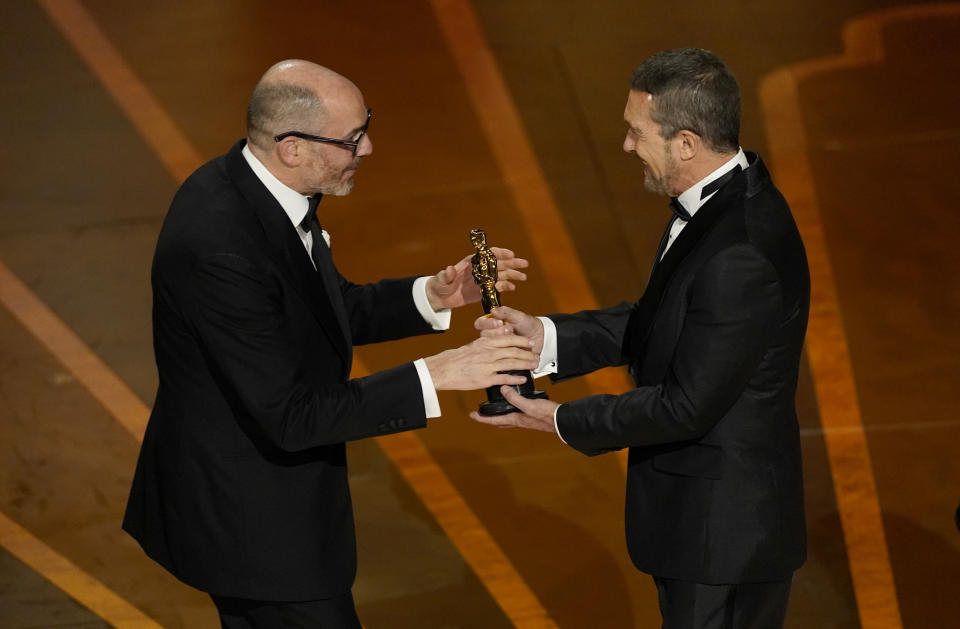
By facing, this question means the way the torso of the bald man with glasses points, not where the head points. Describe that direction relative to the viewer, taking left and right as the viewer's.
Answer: facing to the right of the viewer

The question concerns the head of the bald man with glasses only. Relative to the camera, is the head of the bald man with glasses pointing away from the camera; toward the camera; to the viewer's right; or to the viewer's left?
to the viewer's right
